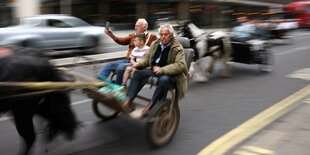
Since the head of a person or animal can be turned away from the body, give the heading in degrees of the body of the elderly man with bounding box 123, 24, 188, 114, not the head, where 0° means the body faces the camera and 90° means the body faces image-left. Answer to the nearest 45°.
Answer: approximately 45°

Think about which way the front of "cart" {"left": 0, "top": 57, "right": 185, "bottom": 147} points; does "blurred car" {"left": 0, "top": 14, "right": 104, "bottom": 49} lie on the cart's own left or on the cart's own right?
on the cart's own right

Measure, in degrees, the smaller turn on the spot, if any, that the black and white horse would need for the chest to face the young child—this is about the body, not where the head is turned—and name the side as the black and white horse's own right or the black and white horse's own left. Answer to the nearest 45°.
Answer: approximately 45° to the black and white horse's own left

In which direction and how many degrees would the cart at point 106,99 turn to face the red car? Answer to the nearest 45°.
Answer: approximately 180°

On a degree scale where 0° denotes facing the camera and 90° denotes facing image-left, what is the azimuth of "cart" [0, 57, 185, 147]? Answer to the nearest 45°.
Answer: approximately 45°
